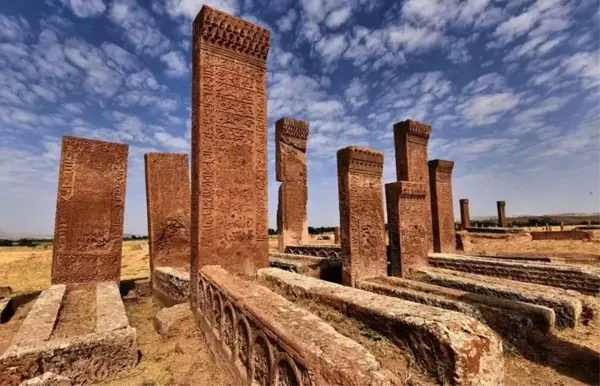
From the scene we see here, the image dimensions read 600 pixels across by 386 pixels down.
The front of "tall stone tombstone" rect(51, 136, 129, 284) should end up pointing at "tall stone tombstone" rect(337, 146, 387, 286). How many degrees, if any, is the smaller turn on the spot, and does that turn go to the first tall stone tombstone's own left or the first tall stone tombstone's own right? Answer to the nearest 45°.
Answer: approximately 45° to the first tall stone tombstone's own left

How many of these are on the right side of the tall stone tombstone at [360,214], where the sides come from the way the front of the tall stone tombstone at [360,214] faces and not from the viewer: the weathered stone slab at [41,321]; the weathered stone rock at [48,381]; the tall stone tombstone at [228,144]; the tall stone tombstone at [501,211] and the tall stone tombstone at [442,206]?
3

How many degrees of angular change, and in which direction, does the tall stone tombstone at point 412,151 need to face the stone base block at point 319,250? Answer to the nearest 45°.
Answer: approximately 90° to its right

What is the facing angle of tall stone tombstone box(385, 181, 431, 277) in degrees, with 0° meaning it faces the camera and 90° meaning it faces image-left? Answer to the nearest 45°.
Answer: approximately 315°

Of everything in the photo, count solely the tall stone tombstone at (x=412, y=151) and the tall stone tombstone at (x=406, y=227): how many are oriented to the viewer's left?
0

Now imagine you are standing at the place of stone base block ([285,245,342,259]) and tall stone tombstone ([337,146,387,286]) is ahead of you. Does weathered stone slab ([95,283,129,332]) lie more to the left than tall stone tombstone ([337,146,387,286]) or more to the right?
right

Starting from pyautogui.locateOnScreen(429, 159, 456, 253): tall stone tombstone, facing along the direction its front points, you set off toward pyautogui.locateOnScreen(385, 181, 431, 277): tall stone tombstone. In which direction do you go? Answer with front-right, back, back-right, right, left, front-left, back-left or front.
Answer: front-right

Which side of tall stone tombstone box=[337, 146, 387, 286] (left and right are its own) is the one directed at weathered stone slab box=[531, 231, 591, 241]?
left

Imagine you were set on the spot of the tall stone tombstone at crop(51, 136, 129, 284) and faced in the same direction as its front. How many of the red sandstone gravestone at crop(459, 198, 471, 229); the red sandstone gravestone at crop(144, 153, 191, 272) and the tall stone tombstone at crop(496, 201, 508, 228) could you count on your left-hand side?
3

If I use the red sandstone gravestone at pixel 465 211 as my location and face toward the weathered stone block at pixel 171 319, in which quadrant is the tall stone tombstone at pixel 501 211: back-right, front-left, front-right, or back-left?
back-left
